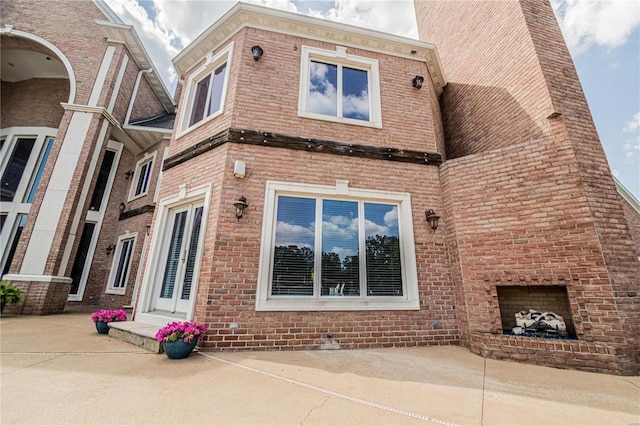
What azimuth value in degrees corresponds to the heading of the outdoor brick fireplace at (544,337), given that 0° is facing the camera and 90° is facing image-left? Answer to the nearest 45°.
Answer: approximately 45°

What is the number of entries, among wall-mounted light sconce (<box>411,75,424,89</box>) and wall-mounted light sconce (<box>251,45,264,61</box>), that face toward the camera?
2

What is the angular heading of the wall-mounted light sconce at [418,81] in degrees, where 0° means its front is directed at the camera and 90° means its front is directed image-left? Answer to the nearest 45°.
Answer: approximately 0°

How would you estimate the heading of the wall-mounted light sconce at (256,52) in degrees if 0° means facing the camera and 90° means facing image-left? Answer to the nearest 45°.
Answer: approximately 0°

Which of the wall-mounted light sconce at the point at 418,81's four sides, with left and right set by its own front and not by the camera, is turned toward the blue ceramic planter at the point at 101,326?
right

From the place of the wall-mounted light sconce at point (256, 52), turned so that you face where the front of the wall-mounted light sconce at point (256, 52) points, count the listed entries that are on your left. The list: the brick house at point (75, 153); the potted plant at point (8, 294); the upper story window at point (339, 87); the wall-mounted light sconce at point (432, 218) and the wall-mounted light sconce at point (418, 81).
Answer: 3
